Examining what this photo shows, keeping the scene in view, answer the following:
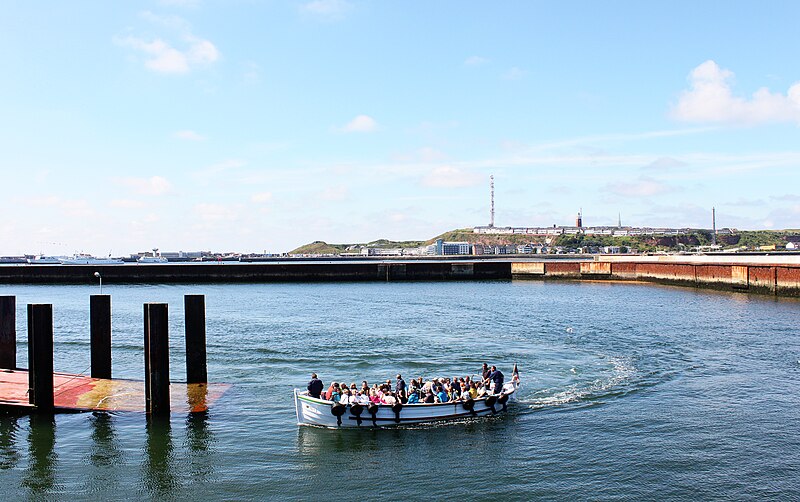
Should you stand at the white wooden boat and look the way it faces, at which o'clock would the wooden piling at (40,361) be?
The wooden piling is roughly at 12 o'clock from the white wooden boat.

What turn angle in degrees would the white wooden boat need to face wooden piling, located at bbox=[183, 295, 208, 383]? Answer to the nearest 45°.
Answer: approximately 45° to its right

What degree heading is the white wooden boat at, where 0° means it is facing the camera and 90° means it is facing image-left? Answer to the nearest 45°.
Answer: approximately 90°

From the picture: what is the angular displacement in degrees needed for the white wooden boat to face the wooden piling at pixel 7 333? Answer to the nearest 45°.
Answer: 0° — it already faces it

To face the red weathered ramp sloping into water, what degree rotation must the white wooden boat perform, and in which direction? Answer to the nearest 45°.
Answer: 0° — it already faces it
